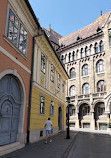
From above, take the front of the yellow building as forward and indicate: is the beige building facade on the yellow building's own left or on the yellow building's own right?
on the yellow building's own left

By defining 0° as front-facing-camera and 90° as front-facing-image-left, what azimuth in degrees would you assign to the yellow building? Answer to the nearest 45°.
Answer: approximately 315°
